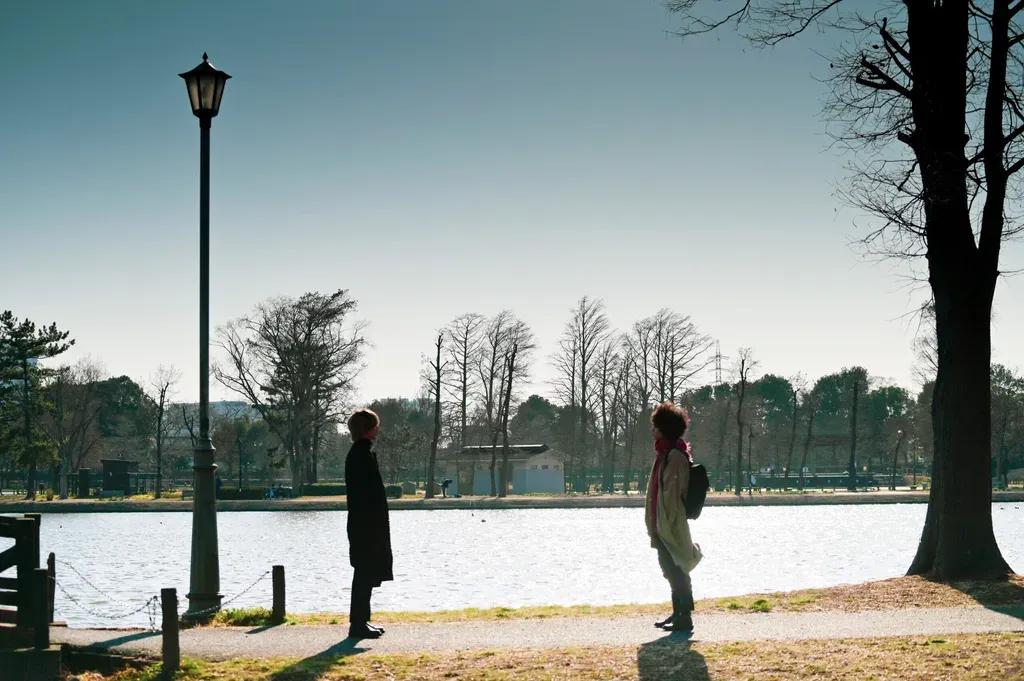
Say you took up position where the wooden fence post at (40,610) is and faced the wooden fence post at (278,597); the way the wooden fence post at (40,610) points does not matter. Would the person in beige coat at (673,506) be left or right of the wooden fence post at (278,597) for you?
right

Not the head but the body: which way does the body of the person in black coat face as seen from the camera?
to the viewer's right

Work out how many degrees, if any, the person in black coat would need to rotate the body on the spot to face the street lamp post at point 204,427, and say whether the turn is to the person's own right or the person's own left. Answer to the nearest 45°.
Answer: approximately 135° to the person's own left

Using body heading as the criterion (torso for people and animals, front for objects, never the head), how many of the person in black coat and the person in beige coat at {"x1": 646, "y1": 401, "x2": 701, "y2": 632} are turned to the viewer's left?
1

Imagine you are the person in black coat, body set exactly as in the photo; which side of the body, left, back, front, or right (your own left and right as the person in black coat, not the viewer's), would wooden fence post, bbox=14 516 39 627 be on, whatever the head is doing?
back

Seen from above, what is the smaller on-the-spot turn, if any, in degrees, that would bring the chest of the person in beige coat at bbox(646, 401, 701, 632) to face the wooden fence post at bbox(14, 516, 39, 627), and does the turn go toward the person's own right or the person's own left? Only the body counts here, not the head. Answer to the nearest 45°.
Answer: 0° — they already face it

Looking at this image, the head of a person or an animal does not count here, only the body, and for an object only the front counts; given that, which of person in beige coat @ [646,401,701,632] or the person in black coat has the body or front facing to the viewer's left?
the person in beige coat

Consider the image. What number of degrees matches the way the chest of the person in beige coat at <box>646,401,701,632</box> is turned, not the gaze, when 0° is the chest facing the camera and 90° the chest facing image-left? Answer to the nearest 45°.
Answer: approximately 90°

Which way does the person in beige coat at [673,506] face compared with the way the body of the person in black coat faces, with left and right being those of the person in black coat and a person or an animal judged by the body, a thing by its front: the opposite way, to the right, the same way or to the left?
the opposite way
